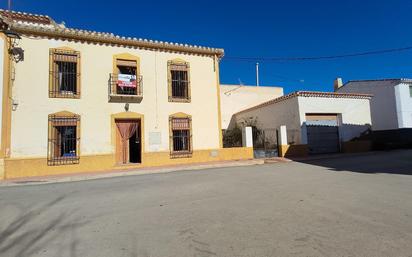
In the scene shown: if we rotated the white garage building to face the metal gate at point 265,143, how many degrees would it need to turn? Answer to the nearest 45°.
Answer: approximately 90° to its right

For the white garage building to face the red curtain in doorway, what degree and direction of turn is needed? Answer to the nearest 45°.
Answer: approximately 90° to its right

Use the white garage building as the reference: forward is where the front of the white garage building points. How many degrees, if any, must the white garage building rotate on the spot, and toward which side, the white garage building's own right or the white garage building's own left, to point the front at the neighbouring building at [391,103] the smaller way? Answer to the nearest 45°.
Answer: approximately 90° to the white garage building's own left

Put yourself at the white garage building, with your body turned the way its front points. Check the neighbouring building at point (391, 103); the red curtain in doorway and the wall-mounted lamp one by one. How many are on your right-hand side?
2

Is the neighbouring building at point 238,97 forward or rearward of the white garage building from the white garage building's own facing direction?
rearward

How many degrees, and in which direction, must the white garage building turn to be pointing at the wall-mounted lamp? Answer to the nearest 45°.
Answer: approximately 90° to its right

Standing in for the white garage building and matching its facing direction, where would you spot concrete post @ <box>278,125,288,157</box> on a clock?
The concrete post is roughly at 1 o'clock from the white garage building.

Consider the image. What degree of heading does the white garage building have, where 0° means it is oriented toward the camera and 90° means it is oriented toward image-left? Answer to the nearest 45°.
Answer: approximately 315°

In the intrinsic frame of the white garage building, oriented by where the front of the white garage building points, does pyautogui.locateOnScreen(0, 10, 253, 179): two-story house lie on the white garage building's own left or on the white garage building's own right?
on the white garage building's own right
